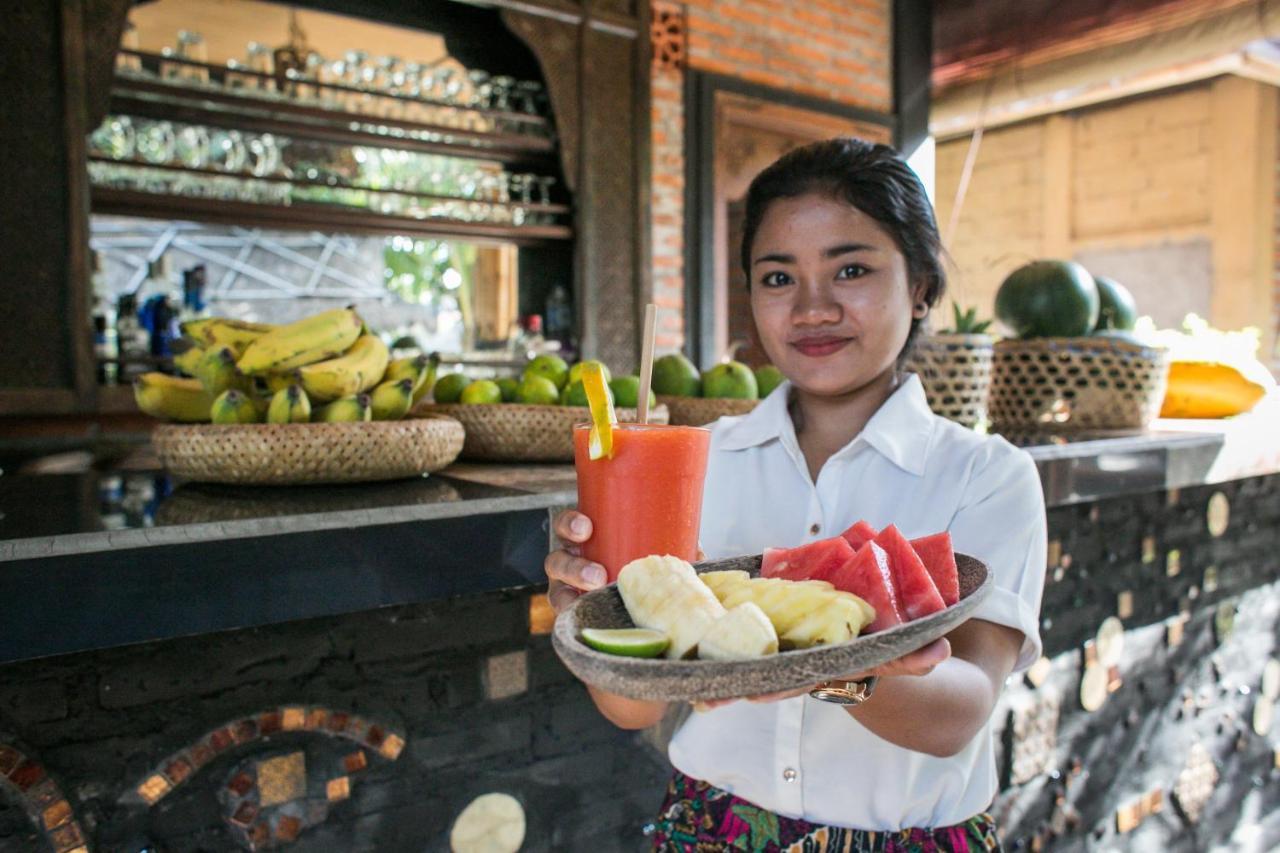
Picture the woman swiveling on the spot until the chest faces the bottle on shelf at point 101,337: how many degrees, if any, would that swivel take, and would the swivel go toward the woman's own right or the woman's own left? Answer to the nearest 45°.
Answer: approximately 90° to the woman's own right

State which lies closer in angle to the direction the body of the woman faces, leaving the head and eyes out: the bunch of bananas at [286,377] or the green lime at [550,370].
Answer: the bunch of bananas

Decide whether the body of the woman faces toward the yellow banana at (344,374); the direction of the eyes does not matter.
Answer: no

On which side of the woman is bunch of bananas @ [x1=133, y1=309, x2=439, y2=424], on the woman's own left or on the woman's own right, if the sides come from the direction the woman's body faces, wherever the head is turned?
on the woman's own right

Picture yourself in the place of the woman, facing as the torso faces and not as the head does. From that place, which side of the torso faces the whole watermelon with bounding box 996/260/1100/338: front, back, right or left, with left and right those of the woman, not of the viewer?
back

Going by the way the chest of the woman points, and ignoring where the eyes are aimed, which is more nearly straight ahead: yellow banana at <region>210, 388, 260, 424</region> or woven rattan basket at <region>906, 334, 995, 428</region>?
the yellow banana

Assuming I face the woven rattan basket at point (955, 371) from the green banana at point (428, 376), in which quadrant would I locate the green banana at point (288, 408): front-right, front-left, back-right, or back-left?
back-right

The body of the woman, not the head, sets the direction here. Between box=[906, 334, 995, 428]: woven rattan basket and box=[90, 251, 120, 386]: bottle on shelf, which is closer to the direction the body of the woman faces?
the bottle on shelf

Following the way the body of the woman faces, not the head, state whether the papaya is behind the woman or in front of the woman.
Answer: behind

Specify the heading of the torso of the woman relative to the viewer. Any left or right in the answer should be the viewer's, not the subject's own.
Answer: facing the viewer and to the left of the viewer

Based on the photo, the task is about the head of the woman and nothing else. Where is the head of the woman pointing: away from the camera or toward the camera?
toward the camera

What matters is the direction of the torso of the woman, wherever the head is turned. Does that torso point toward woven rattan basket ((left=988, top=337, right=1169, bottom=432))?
no

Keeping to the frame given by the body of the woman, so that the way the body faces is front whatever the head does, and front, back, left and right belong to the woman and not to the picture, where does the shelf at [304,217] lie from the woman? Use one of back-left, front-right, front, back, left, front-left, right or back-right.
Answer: right
